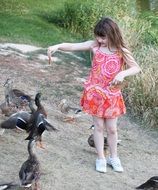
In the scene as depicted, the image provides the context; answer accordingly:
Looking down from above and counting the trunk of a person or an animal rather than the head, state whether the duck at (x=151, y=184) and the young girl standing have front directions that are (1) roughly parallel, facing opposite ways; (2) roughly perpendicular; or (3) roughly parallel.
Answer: roughly perpendicular

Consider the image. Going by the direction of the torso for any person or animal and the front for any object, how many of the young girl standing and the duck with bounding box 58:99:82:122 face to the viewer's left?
1

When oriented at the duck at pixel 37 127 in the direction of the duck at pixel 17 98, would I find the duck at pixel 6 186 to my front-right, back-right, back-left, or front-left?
back-left
